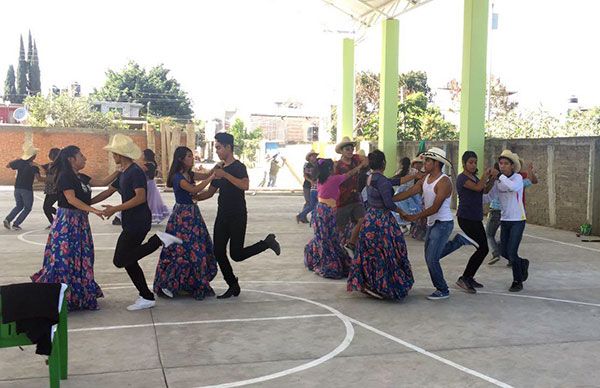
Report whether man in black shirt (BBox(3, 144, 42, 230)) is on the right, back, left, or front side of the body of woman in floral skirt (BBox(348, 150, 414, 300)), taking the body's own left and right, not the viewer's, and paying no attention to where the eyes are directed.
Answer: left

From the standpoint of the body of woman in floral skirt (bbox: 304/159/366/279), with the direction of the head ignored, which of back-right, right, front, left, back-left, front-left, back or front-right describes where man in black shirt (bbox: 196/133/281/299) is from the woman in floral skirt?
back

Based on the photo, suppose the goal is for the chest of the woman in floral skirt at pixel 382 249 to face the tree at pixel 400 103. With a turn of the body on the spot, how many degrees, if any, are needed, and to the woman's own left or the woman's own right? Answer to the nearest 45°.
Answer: approximately 45° to the woman's own left

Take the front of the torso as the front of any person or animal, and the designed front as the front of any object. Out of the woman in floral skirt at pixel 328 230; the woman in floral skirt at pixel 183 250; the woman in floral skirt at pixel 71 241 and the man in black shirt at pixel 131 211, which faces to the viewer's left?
the man in black shirt

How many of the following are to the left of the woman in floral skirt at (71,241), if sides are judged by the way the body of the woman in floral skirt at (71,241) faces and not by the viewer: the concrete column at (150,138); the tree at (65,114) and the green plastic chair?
2

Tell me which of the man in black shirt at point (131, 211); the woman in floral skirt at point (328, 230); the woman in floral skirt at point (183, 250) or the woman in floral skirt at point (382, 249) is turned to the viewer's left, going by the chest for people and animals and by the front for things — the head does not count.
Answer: the man in black shirt

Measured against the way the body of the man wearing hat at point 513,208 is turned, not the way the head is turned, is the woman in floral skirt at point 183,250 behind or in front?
in front

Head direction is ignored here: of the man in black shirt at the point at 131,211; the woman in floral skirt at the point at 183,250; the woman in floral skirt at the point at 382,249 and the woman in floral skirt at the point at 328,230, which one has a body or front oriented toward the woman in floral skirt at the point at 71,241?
the man in black shirt

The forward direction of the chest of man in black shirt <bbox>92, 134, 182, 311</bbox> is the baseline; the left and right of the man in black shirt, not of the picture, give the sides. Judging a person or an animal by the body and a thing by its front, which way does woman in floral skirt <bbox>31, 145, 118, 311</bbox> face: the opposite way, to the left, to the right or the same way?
the opposite way

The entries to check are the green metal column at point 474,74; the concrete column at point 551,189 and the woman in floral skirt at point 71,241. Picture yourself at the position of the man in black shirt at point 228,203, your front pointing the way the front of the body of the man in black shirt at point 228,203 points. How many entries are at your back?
2

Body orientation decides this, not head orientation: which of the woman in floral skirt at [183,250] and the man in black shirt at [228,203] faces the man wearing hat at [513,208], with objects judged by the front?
the woman in floral skirt

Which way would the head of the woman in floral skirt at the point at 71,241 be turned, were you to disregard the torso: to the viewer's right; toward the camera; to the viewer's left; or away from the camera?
to the viewer's right

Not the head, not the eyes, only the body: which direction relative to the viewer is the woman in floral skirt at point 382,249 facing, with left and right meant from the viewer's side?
facing away from the viewer and to the right of the viewer

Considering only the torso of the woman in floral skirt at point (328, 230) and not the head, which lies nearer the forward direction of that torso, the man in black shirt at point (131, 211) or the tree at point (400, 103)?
the tree

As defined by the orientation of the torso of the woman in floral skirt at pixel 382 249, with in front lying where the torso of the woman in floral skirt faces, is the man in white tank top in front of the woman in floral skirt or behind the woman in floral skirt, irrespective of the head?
in front

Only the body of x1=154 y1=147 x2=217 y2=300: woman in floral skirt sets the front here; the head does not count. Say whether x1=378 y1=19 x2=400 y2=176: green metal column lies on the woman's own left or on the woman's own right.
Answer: on the woman's own left

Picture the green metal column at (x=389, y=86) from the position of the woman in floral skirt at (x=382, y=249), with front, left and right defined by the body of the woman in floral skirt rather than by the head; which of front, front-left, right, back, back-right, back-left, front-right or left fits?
front-left

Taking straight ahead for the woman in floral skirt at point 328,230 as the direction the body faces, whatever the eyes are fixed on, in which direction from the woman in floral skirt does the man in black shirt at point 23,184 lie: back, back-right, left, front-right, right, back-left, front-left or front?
left
